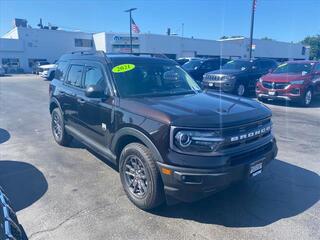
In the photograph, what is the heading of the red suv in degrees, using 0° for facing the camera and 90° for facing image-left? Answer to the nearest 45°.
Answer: approximately 45°

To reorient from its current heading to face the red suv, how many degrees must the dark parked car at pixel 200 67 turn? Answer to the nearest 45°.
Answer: approximately 90° to its left

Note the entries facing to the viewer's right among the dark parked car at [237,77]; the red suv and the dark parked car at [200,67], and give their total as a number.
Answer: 0

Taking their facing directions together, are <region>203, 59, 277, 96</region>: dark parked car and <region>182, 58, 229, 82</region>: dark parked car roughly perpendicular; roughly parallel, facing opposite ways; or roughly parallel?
roughly parallel

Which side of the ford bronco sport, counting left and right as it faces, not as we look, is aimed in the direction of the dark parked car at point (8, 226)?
right

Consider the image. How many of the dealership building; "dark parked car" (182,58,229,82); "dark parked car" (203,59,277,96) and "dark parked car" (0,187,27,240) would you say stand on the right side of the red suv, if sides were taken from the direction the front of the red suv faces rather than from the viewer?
3

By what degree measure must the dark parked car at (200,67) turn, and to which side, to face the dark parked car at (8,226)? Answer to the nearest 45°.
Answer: approximately 45° to its left

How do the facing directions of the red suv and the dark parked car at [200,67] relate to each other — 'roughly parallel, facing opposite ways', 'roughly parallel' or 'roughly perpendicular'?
roughly parallel

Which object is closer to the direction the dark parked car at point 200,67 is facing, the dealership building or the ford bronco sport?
the ford bronco sport

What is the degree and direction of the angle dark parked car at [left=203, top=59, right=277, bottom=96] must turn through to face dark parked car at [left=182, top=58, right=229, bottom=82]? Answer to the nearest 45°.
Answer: approximately 90° to its right

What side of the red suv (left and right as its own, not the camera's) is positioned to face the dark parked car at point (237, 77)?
right

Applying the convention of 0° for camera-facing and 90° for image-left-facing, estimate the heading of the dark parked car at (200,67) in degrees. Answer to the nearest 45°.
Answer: approximately 45°

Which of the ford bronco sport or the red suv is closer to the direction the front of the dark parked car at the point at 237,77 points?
the ford bronco sport

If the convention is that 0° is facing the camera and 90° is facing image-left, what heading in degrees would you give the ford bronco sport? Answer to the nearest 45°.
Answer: approximately 315°

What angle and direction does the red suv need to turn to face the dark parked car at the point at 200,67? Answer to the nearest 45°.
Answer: approximately 90° to its right
